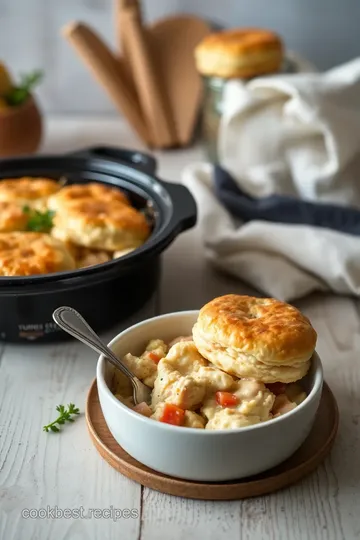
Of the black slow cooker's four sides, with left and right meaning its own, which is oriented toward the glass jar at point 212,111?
back

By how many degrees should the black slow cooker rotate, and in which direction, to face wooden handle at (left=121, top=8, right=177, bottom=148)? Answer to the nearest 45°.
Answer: approximately 180°

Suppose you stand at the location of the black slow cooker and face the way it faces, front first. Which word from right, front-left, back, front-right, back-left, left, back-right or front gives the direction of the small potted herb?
back

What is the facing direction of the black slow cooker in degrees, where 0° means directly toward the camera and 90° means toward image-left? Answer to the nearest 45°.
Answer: approximately 0°

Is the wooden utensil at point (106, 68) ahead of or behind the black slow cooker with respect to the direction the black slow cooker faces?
behind

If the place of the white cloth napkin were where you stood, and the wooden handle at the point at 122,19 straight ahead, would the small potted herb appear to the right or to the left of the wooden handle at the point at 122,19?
left

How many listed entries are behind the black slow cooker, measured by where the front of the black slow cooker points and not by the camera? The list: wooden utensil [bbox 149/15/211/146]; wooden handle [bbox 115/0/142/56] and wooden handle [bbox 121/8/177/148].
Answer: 3

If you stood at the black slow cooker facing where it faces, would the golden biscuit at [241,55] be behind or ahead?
behind

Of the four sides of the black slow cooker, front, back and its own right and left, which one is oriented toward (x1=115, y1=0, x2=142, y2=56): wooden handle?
back

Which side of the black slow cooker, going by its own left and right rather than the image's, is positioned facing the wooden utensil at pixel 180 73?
back
